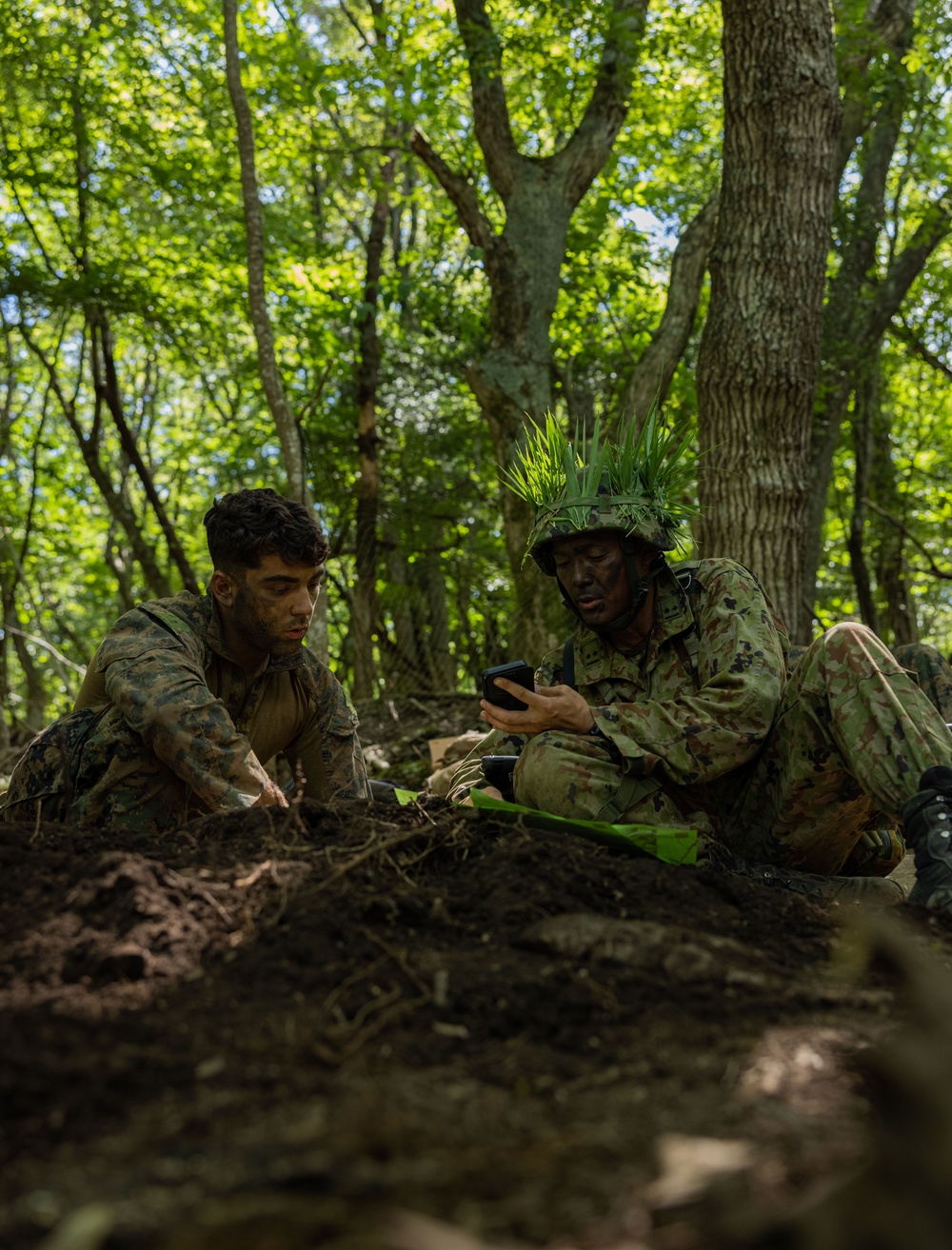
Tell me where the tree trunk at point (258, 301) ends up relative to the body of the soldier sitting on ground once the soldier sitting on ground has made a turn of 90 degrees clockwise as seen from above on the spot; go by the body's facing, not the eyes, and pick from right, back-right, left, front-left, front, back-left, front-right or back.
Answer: back-right

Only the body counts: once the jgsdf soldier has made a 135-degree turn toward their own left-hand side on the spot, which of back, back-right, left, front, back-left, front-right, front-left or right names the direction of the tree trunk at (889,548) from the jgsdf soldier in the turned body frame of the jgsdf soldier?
left

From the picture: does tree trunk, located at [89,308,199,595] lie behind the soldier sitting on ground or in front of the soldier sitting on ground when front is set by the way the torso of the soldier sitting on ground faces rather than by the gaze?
behind

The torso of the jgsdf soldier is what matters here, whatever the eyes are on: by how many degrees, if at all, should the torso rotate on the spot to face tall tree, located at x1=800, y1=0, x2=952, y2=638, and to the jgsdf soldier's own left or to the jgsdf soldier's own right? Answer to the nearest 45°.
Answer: approximately 135° to the jgsdf soldier's own right

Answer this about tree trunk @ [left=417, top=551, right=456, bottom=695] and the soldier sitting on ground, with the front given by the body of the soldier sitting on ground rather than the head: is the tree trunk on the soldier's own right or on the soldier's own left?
on the soldier's own left

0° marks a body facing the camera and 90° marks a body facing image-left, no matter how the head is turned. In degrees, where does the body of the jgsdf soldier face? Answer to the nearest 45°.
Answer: approximately 45°

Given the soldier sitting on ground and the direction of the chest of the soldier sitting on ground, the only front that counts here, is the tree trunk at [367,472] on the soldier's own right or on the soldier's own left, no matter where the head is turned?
on the soldier's own left

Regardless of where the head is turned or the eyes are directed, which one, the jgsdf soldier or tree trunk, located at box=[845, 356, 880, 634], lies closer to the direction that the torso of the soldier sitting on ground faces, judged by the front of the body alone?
the jgsdf soldier

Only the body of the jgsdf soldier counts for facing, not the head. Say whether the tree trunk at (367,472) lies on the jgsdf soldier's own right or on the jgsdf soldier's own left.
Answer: on the jgsdf soldier's own right

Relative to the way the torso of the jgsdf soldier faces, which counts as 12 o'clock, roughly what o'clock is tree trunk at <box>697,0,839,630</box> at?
The tree trunk is roughly at 5 o'clock from the jgsdf soldier.

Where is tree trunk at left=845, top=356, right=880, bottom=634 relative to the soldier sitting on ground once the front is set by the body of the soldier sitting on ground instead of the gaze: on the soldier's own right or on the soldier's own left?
on the soldier's own left

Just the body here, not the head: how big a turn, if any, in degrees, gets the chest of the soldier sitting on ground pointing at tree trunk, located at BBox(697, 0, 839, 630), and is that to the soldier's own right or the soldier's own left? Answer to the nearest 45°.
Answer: approximately 45° to the soldier's own left

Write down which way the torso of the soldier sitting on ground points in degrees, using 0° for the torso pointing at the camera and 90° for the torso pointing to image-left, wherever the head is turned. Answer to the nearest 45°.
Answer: approximately 315°

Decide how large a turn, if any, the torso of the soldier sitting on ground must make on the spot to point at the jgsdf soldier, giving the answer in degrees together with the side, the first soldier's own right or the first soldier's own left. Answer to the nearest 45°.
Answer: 0° — they already face them

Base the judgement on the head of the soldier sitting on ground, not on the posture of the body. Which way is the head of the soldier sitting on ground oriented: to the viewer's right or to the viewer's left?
to the viewer's right

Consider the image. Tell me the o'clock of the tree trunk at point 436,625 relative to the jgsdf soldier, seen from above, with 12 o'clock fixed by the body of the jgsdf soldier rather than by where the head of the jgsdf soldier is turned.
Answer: The tree trunk is roughly at 4 o'clock from the jgsdf soldier.
